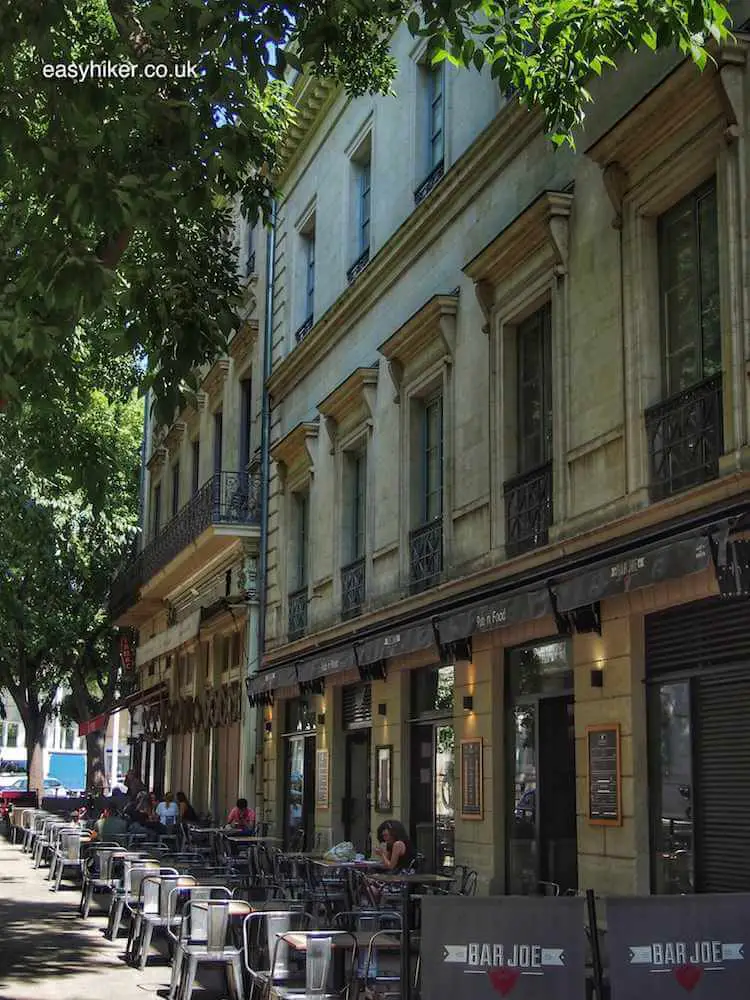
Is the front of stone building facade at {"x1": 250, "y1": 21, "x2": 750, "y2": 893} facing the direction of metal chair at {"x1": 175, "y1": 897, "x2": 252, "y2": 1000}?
yes

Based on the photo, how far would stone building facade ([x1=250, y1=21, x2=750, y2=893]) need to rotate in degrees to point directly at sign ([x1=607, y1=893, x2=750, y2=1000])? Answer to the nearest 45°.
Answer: approximately 45° to its left

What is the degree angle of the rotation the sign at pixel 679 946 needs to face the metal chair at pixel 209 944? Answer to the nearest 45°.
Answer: approximately 135° to its right

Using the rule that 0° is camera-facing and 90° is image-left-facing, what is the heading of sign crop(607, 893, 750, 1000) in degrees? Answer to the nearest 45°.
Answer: approximately 0°

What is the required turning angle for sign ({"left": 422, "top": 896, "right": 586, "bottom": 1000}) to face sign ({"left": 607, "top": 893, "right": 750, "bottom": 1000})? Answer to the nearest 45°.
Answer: approximately 90° to its left

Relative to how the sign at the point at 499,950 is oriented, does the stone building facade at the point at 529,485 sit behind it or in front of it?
behind

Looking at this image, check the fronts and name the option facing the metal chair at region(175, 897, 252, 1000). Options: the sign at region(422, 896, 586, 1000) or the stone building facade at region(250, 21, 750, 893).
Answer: the stone building facade

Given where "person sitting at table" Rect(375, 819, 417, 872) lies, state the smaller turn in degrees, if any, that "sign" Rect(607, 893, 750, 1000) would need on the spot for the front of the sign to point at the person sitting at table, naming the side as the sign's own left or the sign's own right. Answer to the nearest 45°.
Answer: approximately 180°

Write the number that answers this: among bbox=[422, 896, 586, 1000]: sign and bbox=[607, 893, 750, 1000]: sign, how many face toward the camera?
2

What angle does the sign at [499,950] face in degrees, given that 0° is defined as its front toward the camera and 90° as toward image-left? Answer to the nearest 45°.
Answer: approximately 0°

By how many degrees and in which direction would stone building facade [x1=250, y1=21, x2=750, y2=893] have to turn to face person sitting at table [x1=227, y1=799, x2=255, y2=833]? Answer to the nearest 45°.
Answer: approximately 90° to its right
